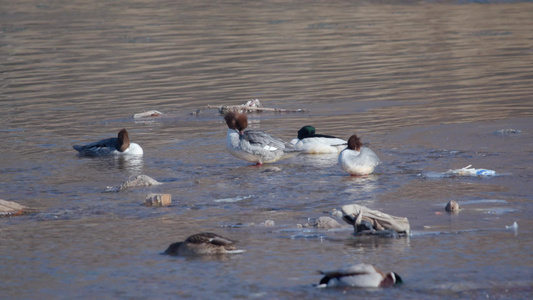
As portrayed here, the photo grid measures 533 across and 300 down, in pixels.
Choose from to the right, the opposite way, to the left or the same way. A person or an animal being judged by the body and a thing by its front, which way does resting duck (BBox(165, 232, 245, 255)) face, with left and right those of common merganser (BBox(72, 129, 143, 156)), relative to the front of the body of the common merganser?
the opposite way

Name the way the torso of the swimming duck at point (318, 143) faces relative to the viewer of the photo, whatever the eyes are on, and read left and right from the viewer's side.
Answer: facing to the left of the viewer

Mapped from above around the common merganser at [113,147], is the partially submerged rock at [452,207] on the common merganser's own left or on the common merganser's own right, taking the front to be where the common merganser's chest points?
on the common merganser's own right

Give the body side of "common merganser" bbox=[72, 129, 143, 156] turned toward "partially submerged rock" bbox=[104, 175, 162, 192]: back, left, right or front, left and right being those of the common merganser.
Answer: right

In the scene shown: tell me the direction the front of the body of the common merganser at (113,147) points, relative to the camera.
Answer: to the viewer's right

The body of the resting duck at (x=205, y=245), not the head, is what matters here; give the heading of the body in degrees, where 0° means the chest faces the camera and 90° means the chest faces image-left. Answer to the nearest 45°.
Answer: approximately 90°

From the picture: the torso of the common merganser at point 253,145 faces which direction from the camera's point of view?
to the viewer's left
